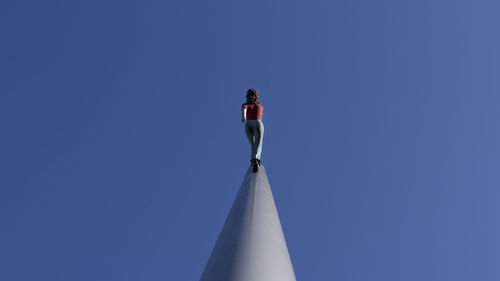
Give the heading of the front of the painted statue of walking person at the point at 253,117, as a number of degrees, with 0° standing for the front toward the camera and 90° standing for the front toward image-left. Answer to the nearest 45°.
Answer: approximately 180°
